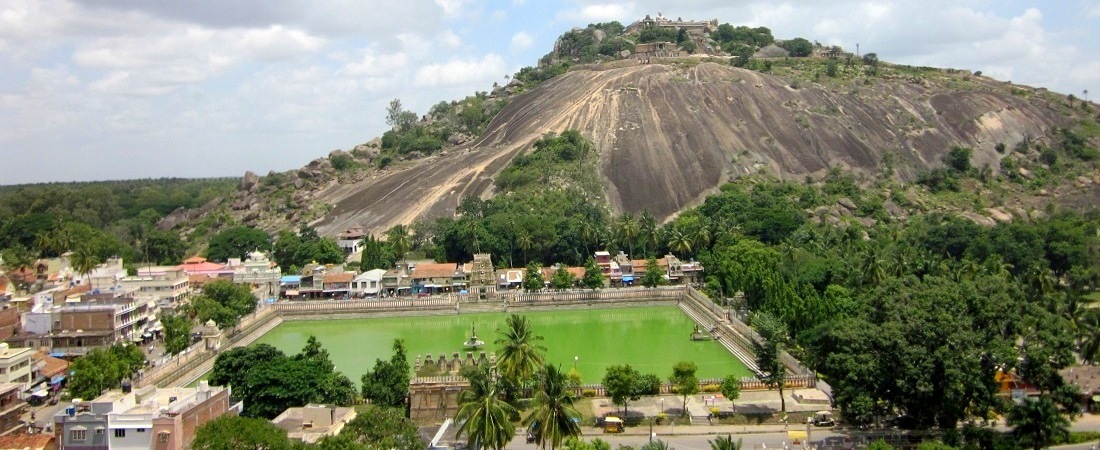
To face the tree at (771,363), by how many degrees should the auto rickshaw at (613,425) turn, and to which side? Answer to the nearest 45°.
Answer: approximately 45° to its left

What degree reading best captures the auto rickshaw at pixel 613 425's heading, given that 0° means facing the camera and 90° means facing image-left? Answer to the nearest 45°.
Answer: approximately 270°

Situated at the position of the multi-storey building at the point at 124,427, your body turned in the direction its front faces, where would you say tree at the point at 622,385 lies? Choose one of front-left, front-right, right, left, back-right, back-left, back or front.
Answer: back-left

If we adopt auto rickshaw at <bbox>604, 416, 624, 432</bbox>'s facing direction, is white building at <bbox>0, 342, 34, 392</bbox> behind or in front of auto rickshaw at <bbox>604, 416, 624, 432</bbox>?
behind

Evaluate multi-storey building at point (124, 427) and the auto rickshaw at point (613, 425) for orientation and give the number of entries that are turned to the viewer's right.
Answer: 1

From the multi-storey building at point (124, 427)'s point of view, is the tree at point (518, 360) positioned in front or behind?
behind

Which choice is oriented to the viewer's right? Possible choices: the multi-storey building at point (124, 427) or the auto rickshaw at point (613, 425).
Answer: the auto rickshaw

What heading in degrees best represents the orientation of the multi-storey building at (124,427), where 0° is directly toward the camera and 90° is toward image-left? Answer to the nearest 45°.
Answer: approximately 45°

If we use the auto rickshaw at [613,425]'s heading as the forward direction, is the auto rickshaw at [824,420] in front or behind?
in front

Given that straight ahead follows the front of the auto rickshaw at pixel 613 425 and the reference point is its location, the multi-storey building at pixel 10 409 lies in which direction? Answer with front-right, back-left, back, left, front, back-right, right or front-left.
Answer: back

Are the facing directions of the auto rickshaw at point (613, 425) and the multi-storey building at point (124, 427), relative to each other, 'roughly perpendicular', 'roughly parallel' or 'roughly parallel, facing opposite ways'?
roughly perpendicular

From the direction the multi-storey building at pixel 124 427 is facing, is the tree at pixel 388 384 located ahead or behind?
behind
